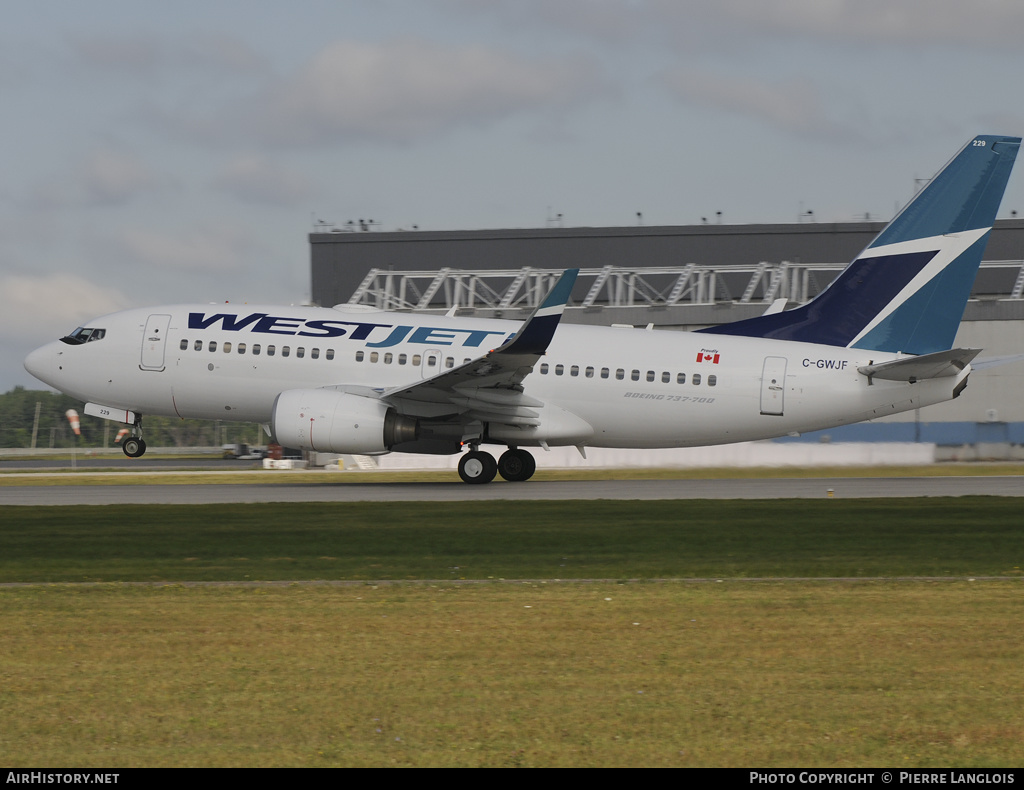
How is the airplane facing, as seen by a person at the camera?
facing to the left of the viewer
